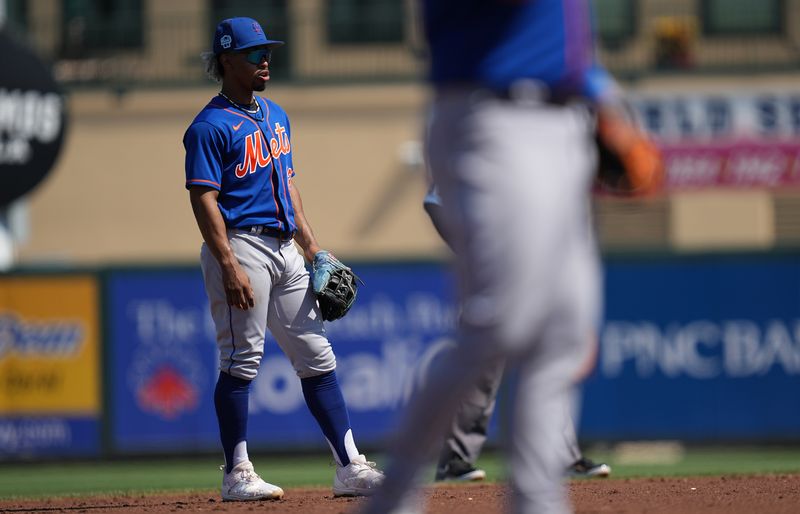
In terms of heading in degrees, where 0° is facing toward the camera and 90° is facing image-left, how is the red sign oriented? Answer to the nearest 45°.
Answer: approximately 0°

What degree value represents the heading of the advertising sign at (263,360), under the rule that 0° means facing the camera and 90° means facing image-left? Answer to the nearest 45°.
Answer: approximately 0°

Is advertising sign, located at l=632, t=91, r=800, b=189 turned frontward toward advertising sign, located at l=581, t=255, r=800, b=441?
yes
